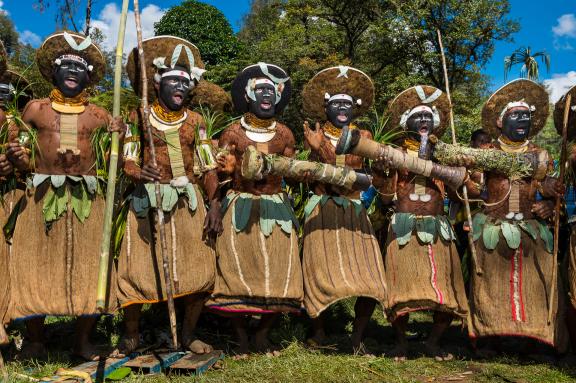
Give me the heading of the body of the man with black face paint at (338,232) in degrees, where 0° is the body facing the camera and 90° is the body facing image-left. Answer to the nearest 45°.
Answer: approximately 0°

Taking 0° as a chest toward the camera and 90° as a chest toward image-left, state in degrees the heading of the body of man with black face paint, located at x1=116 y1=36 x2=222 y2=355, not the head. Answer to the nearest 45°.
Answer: approximately 0°

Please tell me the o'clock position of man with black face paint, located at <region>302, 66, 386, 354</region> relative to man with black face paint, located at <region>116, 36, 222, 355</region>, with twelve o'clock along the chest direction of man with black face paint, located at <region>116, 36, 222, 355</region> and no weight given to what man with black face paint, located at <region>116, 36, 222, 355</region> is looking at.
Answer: man with black face paint, located at <region>302, 66, 386, 354</region> is roughly at 9 o'clock from man with black face paint, located at <region>116, 36, 222, 355</region>.

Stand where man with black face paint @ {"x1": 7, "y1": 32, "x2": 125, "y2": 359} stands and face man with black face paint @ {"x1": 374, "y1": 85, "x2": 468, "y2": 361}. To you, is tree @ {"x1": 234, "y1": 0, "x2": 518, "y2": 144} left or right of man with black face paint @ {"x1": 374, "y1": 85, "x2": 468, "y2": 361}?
left

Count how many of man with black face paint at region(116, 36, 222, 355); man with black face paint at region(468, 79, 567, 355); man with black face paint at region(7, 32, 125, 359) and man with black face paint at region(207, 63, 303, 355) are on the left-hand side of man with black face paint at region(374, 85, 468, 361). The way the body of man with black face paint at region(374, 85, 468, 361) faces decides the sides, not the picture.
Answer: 1

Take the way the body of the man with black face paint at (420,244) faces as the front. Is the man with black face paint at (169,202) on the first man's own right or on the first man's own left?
on the first man's own right

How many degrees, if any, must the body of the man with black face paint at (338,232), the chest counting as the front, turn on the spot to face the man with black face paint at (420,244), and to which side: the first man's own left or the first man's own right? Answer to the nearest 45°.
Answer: approximately 90° to the first man's own left

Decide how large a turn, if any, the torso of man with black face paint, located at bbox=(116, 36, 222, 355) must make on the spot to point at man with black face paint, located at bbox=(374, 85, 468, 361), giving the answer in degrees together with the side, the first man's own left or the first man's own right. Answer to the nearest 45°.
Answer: approximately 90° to the first man's own left

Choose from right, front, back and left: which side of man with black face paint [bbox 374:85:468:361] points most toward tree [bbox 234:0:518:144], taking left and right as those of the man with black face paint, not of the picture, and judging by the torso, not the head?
back

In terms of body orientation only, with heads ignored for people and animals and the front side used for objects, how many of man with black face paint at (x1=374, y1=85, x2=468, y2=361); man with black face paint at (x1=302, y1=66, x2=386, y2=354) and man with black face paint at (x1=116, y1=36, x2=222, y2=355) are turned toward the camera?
3

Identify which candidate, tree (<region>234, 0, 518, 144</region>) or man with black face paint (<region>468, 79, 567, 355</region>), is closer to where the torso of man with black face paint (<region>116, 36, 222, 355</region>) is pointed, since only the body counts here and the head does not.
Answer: the man with black face paint

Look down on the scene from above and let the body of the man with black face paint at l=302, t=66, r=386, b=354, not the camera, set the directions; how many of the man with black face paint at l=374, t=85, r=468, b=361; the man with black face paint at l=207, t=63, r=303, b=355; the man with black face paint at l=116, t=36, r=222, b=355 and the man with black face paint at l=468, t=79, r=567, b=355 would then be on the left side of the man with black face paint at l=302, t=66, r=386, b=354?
2
